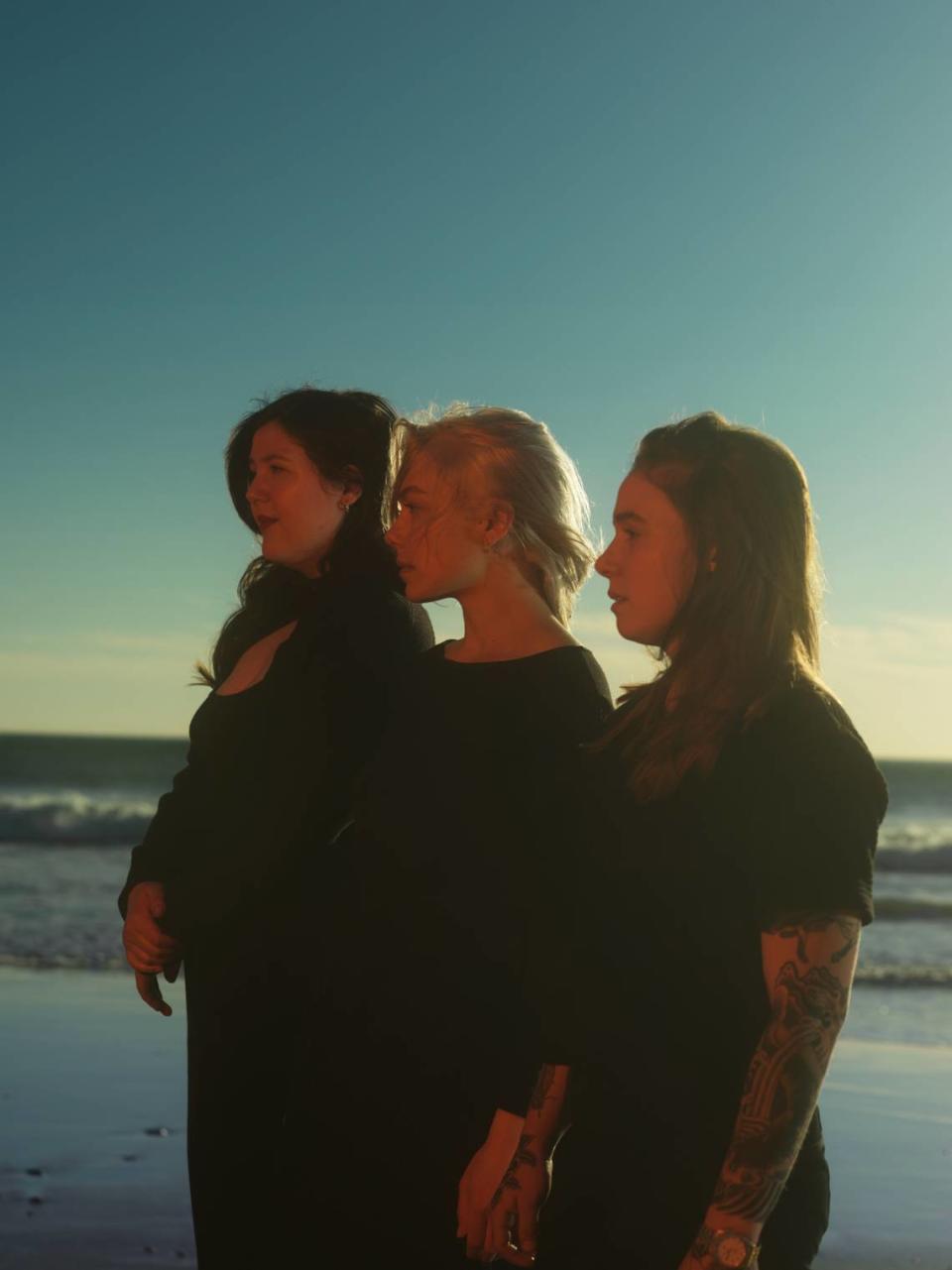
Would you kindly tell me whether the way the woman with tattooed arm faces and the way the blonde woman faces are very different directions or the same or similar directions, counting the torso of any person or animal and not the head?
same or similar directions

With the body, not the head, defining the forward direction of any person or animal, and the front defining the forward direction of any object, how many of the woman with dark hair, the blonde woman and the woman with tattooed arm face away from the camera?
0

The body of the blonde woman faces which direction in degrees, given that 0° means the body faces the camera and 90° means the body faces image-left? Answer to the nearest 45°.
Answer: approximately 45°

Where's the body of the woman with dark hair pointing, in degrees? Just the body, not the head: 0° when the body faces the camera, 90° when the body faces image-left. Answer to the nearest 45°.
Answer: approximately 45°

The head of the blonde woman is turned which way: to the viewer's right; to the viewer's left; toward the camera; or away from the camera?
to the viewer's left

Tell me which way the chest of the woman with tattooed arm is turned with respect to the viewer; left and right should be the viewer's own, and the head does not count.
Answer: facing the viewer and to the left of the viewer

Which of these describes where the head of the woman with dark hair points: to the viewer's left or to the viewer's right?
to the viewer's left

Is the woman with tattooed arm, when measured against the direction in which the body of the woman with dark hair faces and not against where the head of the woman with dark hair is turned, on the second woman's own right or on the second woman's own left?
on the second woman's own left

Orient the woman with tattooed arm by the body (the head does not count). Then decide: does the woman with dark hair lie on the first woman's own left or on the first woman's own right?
on the first woman's own right

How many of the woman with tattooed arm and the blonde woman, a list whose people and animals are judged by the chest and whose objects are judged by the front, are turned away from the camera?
0
